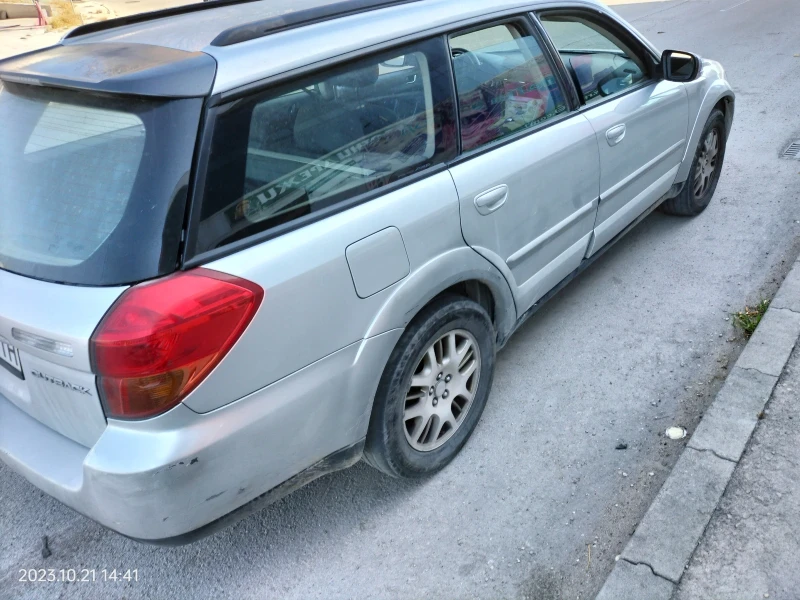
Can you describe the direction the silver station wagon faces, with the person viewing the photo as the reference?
facing away from the viewer and to the right of the viewer

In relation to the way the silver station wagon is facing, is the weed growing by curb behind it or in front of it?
in front
